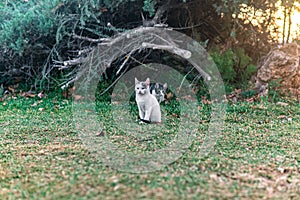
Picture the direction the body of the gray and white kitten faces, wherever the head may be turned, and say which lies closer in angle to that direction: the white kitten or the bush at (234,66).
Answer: the white kitten

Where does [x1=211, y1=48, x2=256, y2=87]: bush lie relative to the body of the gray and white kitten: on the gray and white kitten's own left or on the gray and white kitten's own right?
on the gray and white kitten's own left

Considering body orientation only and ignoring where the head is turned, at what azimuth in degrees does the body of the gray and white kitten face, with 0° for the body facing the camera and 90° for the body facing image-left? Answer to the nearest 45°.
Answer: approximately 0°

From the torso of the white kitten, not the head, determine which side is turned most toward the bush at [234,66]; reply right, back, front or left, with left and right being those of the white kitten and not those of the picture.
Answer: back

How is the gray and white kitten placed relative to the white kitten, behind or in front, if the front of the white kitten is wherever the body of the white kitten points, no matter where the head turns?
behind

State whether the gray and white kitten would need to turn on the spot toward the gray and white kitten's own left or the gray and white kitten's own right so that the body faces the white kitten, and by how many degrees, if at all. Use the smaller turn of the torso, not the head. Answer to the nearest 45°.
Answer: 0° — it already faces it
